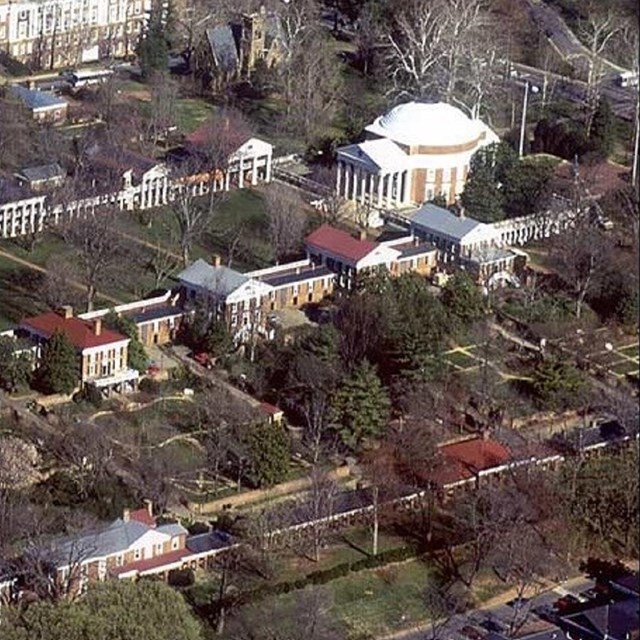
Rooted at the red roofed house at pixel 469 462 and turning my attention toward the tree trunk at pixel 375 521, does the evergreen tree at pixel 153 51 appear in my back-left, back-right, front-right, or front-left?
back-right

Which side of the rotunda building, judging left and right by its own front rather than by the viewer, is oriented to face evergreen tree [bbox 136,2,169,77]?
right

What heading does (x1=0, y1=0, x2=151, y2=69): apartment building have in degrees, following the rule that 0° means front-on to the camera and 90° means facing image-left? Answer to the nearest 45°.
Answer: approximately 315°
